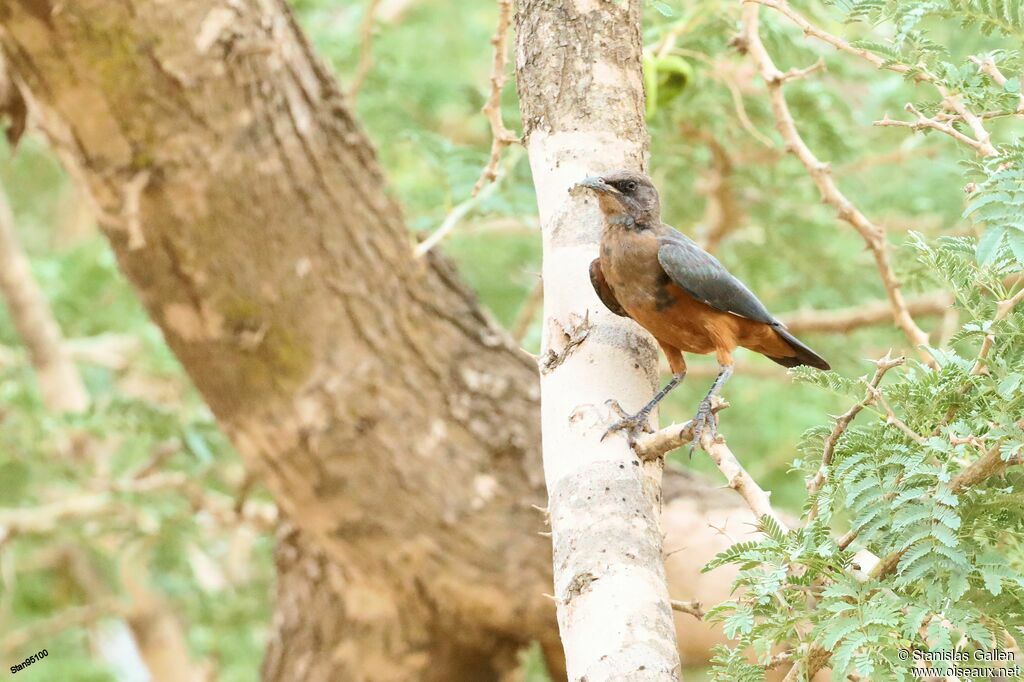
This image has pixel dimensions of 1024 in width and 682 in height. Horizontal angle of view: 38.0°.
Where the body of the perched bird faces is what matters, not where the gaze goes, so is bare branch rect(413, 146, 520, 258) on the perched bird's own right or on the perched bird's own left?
on the perched bird's own right

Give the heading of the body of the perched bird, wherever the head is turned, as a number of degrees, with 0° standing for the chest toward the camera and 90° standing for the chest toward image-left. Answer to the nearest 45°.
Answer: approximately 45°

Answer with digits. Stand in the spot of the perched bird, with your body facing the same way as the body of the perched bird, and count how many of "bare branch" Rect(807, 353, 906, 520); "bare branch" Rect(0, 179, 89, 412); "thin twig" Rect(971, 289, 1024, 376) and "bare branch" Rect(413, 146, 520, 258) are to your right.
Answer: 2

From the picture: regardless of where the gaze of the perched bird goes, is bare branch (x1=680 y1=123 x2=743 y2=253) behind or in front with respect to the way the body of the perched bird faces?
behind

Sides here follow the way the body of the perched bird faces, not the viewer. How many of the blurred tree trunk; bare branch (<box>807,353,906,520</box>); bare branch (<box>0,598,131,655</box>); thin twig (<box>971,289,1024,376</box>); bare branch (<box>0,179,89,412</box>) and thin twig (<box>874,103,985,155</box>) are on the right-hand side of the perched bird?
3

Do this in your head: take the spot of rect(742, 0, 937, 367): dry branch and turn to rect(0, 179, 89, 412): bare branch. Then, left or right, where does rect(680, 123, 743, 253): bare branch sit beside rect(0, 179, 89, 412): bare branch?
right

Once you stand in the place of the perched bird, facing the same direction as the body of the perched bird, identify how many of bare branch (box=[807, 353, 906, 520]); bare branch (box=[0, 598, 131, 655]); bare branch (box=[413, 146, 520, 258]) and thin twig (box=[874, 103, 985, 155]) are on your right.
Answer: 2
